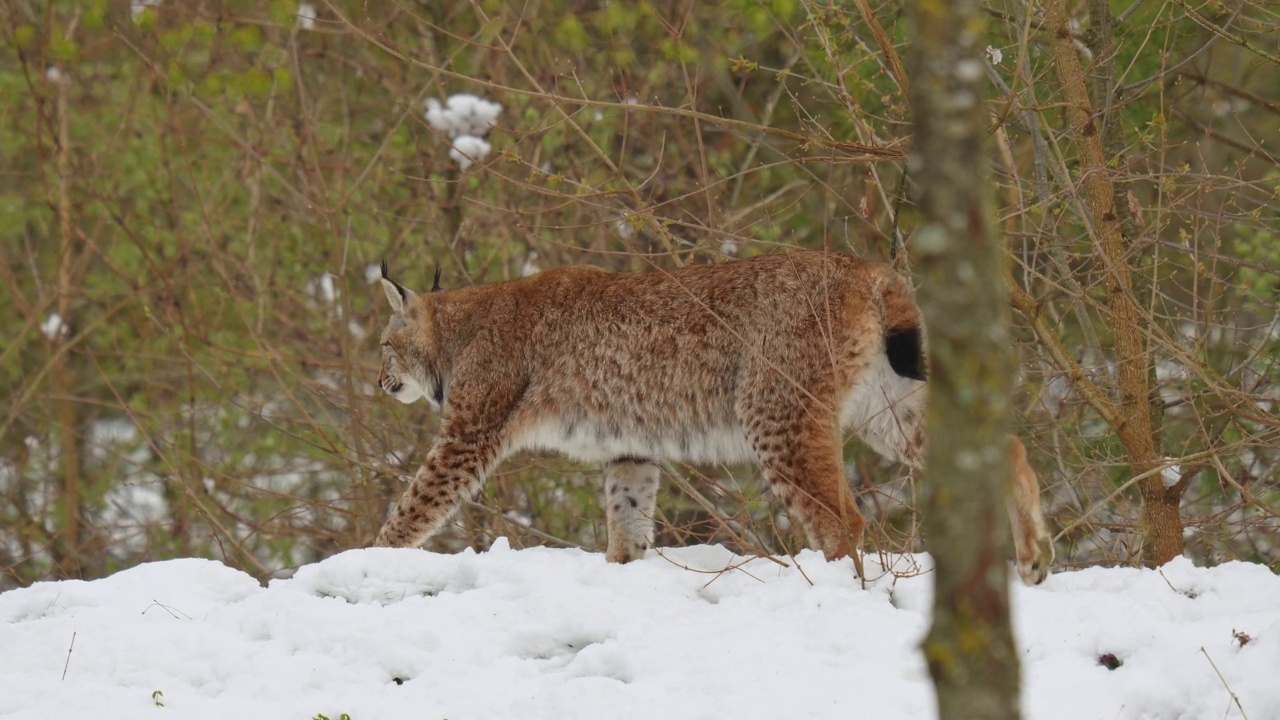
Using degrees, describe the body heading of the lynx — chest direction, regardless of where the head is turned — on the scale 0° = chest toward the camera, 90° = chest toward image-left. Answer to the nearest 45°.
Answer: approximately 90°

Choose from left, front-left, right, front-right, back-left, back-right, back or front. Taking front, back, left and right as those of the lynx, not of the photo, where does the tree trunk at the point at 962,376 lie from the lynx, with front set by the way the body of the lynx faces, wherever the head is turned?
left
